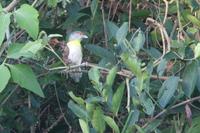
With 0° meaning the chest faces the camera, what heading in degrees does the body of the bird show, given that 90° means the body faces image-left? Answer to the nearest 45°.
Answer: approximately 315°

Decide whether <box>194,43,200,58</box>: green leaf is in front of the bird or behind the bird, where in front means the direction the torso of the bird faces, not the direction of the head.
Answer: in front

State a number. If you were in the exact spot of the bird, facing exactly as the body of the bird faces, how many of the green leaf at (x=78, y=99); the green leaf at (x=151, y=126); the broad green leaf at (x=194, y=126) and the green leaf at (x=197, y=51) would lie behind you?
0

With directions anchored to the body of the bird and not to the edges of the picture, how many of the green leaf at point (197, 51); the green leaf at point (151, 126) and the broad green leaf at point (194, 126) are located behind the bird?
0

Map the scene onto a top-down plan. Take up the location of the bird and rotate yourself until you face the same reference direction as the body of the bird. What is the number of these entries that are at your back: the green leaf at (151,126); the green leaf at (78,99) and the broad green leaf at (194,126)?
0

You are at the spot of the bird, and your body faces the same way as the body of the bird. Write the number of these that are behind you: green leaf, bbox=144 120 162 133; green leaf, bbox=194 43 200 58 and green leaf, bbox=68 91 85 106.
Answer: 0
